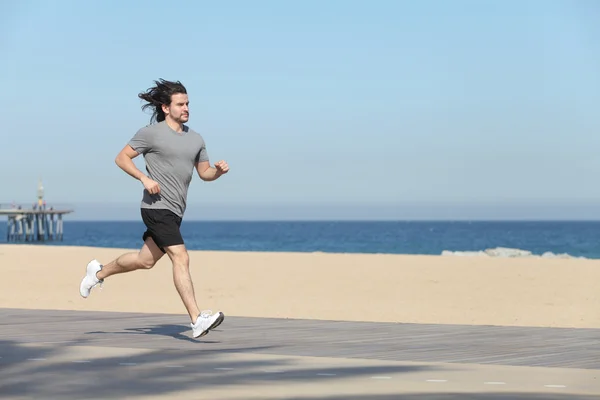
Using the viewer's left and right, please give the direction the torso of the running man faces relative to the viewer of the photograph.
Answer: facing the viewer and to the right of the viewer
